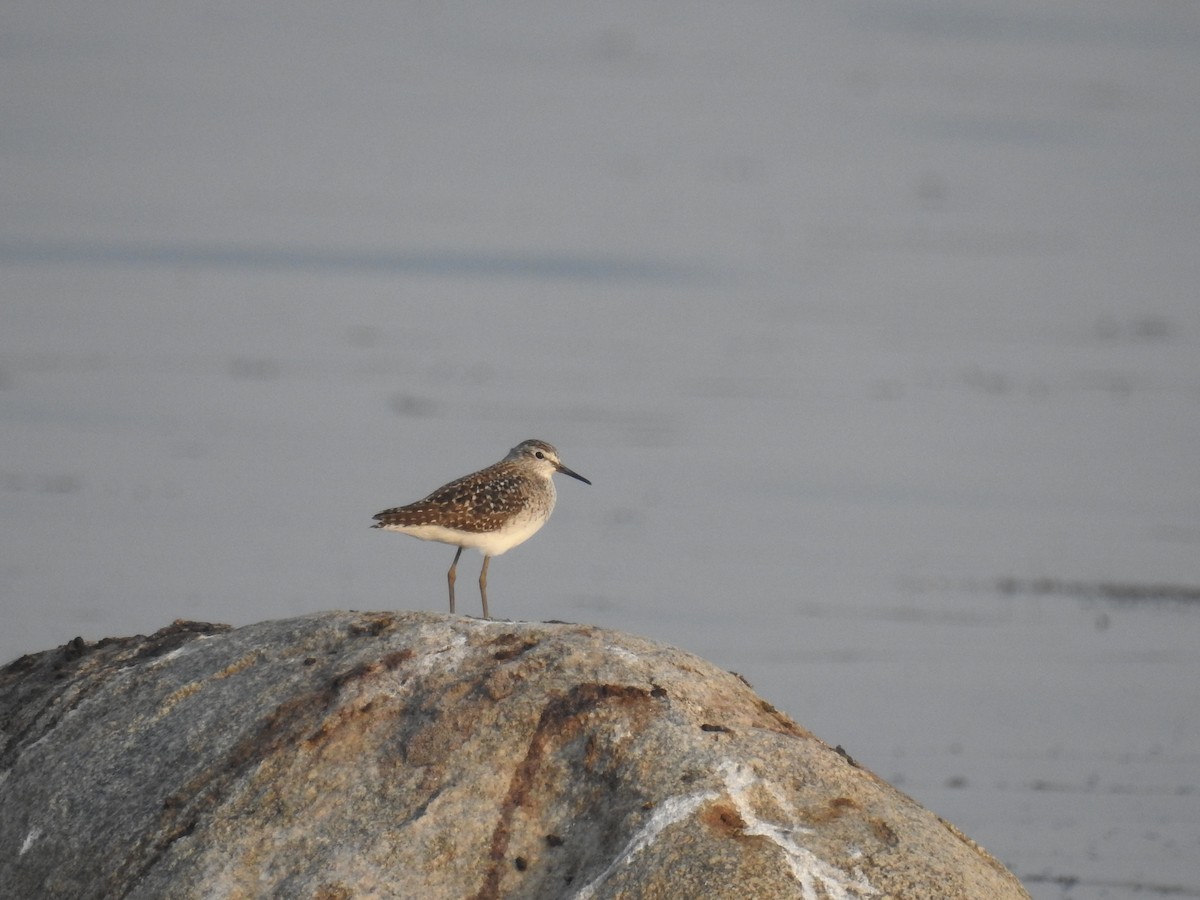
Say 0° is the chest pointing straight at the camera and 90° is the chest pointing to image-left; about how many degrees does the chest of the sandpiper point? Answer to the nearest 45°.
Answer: approximately 270°
